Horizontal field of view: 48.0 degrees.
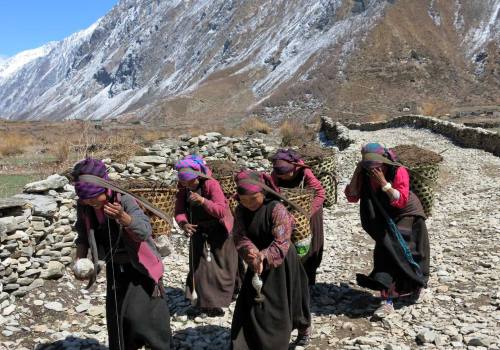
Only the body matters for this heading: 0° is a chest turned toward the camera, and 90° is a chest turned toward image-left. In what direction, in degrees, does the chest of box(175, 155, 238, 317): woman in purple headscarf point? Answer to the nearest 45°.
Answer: approximately 45°

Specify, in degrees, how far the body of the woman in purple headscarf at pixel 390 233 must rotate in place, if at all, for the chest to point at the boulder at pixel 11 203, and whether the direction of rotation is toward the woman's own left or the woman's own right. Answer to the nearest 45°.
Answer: approximately 45° to the woman's own right

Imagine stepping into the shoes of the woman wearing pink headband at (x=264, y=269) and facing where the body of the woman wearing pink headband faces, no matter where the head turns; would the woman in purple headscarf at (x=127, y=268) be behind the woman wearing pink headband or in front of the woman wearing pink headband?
in front

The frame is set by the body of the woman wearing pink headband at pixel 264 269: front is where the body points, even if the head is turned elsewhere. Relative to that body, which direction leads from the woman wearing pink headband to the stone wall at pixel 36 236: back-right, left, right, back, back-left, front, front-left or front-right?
right

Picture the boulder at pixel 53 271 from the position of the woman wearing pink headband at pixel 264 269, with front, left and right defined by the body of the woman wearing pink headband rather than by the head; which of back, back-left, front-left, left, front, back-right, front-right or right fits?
right

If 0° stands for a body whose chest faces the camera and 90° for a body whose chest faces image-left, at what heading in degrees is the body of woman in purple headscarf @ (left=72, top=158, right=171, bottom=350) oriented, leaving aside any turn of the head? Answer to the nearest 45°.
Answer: approximately 45°

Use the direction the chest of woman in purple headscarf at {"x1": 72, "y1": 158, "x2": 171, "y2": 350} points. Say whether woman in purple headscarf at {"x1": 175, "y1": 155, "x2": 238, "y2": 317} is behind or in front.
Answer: behind

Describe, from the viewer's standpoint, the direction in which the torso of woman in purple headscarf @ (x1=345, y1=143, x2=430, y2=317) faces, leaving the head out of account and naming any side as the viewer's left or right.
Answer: facing the viewer and to the left of the viewer

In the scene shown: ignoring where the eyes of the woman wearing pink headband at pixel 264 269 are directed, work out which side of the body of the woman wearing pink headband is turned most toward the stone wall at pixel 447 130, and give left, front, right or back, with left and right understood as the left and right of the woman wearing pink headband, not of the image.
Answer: back
